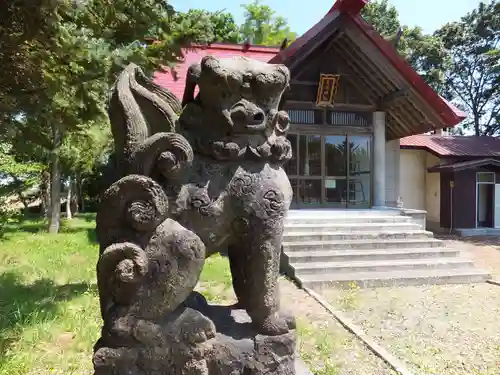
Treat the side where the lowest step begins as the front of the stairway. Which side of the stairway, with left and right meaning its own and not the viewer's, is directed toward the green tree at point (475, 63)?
back

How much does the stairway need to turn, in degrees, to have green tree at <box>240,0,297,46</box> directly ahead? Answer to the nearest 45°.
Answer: approximately 135° to its right

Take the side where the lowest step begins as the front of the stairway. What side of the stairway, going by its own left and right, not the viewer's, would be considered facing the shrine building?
back

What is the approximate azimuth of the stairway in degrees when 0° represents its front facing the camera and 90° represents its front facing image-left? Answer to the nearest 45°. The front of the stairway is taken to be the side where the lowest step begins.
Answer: approximately 0°

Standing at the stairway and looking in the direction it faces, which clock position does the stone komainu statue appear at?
The stone komainu statue is roughly at 12 o'clock from the stairway.

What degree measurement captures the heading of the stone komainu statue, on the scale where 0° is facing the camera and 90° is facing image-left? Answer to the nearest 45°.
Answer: approximately 315°

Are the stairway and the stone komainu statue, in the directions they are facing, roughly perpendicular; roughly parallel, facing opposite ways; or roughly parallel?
roughly perpendicular

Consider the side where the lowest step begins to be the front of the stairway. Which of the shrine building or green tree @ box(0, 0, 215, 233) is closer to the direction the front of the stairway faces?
the green tree

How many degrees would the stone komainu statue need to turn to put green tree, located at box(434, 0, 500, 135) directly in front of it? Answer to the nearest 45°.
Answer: approximately 90° to its left
